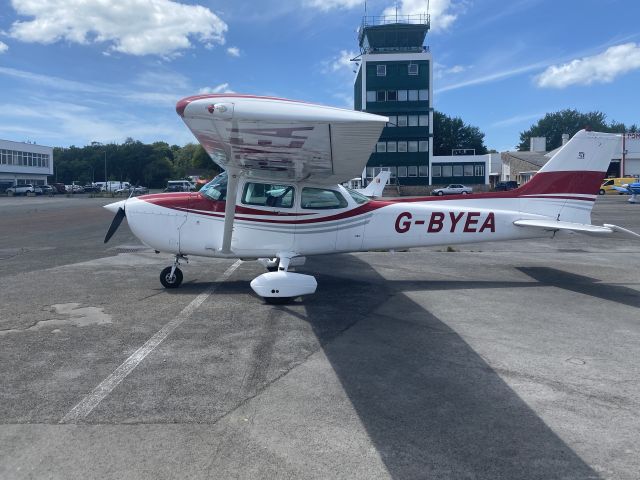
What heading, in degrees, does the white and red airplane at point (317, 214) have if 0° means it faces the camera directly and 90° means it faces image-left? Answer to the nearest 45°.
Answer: approximately 90°
